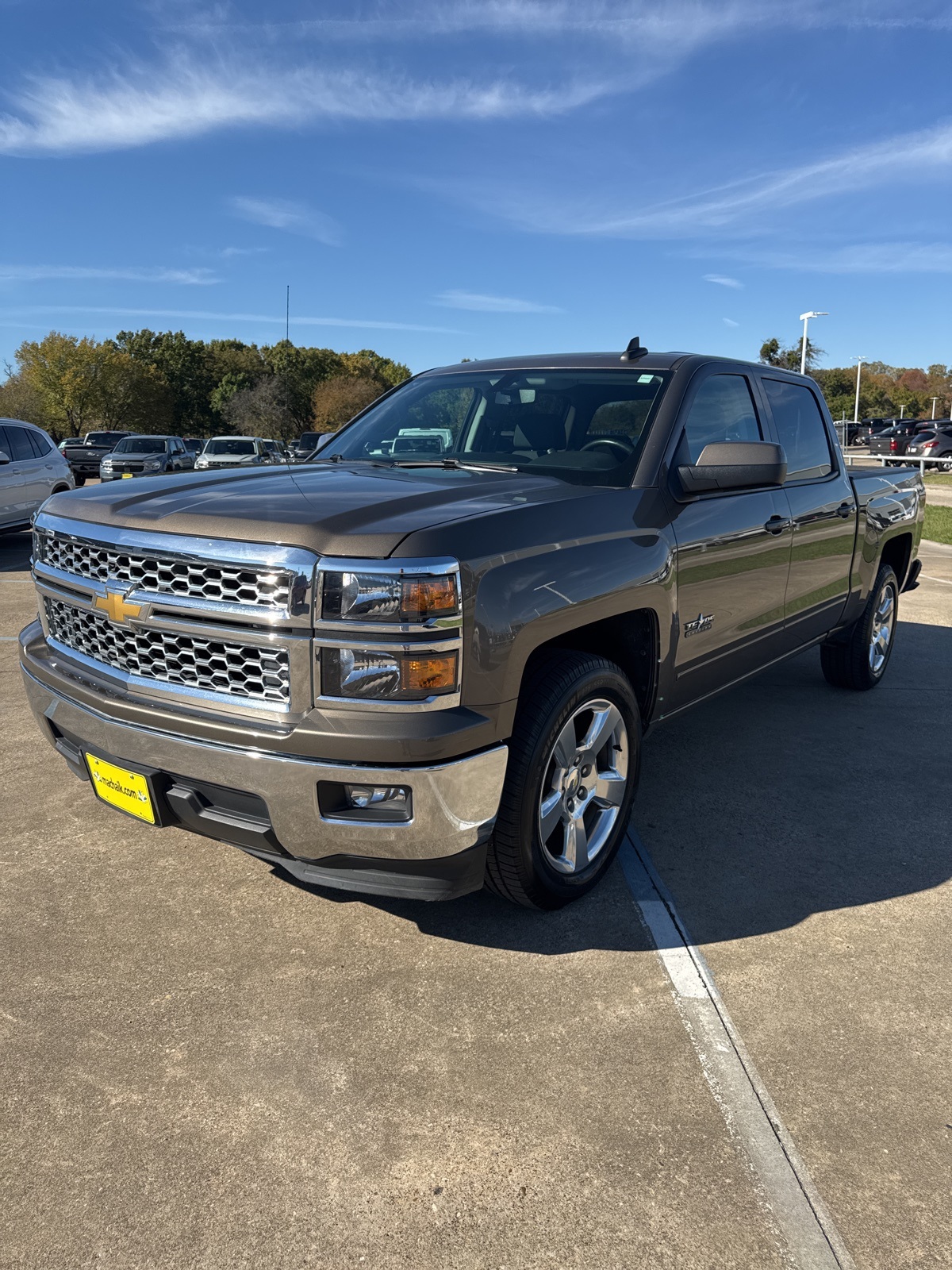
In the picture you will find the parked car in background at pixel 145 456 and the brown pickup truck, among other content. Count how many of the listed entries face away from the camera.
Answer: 0

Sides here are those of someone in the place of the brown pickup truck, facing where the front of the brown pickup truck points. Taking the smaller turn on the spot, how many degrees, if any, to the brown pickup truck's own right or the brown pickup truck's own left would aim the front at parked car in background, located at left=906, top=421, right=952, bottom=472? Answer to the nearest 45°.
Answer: approximately 180°

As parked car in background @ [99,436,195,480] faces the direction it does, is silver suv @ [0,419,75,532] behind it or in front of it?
in front

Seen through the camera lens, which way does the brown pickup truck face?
facing the viewer and to the left of the viewer

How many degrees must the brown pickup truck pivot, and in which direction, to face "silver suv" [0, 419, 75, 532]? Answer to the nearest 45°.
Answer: approximately 90° to its right

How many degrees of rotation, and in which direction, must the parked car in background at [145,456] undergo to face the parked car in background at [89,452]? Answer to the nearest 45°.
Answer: approximately 90° to its right

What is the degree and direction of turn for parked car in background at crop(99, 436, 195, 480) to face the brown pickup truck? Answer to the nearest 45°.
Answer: approximately 45° to its left

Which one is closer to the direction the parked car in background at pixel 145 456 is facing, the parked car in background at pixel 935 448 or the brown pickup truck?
the brown pickup truck

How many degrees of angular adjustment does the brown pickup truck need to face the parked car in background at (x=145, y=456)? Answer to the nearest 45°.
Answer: approximately 135° to its right

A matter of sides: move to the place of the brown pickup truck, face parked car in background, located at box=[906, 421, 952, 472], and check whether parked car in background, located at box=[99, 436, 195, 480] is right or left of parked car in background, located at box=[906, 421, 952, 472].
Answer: left
